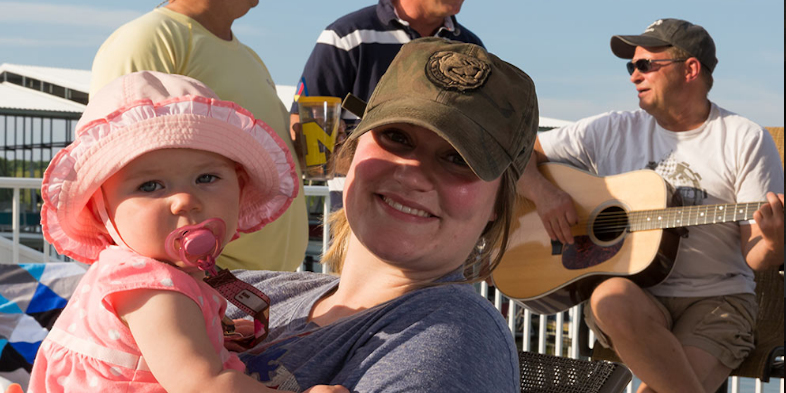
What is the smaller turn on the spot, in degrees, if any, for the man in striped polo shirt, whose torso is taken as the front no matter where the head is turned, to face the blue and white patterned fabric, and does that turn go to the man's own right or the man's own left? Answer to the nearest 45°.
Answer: approximately 90° to the man's own right

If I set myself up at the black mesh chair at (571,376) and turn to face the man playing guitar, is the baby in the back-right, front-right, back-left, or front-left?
back-left

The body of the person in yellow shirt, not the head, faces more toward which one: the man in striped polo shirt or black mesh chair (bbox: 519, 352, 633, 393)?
the black mesh chair

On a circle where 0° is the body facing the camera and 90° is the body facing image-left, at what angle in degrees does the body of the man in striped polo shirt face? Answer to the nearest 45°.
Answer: approximately 315°

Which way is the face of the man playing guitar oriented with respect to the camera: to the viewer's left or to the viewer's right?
to the viewer's left

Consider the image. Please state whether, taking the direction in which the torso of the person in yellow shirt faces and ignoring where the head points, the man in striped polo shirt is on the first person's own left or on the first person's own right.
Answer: on the first person's own left

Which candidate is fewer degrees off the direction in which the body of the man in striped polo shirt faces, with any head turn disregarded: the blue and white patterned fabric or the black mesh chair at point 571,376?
the black mesh chair

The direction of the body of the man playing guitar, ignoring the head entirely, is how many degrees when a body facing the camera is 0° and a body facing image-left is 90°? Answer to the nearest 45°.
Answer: approximately 45°
